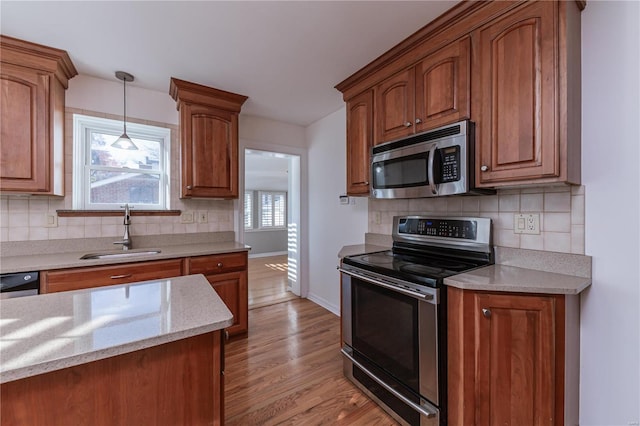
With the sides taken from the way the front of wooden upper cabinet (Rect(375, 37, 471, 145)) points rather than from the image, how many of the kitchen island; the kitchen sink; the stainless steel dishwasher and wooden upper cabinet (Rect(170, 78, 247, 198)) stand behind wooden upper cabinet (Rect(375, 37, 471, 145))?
0

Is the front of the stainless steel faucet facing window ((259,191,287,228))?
no

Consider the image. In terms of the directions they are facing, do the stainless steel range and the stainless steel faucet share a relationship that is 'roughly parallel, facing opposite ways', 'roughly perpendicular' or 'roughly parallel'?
roughly perpendicular

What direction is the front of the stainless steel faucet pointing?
toward the camera

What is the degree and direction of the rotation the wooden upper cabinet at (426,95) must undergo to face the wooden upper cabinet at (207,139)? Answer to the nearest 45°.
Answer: approximately 45° to its right

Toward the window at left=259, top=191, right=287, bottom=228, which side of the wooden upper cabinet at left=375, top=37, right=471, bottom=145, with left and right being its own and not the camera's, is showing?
right

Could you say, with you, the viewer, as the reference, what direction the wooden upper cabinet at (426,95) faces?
facing the viewer and to the left of the viewer

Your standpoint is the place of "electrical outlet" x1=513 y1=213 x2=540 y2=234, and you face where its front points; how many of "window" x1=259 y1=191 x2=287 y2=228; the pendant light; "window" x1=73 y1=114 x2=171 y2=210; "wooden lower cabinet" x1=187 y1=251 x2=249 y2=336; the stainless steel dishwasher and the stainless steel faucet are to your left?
0

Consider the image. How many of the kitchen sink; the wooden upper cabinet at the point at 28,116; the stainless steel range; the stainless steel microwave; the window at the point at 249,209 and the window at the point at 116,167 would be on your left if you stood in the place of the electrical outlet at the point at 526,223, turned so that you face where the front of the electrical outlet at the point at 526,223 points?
0

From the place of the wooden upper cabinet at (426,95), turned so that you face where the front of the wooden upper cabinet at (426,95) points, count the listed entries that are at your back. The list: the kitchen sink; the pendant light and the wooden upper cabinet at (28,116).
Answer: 0

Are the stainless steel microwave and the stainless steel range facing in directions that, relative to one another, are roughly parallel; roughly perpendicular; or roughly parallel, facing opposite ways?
roughly parallel

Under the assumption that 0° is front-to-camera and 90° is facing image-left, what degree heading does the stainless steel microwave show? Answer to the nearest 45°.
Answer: approximately 45°

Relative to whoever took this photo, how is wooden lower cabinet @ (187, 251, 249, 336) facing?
facing the viewer

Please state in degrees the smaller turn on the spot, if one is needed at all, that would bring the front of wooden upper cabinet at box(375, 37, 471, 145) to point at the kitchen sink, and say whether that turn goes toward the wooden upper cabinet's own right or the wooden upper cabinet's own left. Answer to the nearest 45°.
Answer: approximately 45° to the wooden upper cabinet's own right

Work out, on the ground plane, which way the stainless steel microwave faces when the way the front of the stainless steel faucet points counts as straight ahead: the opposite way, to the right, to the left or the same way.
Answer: to the right

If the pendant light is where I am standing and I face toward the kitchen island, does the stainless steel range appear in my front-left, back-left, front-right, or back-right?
front-left

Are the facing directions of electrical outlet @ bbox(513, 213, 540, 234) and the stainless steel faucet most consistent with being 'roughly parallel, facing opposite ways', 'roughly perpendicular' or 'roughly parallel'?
roughly perpendicular

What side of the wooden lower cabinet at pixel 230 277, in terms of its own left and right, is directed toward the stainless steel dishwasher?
right
